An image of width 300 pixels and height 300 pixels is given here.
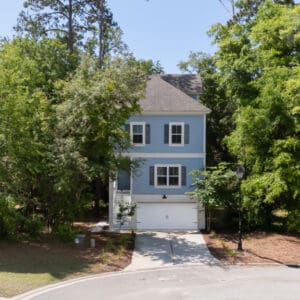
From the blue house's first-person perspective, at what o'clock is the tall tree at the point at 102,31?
The tall tree is roughly at 5 o'clock from the blue house.

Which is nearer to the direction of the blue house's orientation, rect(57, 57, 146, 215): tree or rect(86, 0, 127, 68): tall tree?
the tree

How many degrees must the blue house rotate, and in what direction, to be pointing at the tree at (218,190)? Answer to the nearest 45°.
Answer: approximately 45° to its left

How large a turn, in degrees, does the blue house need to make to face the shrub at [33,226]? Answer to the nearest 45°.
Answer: approximately 45° to its right

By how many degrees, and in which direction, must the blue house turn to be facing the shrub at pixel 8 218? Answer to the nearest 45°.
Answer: approximately 45° to its right

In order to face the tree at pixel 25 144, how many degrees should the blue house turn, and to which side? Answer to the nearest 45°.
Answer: approximately 45° to its right

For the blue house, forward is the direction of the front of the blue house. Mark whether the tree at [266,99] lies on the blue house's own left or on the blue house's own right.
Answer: on the blue house's own left

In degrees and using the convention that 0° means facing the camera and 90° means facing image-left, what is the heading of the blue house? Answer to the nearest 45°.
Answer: approximately 0°

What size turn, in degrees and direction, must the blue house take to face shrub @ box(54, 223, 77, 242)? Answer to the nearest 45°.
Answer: approximately 45° to its right

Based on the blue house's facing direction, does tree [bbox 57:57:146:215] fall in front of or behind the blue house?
in front
